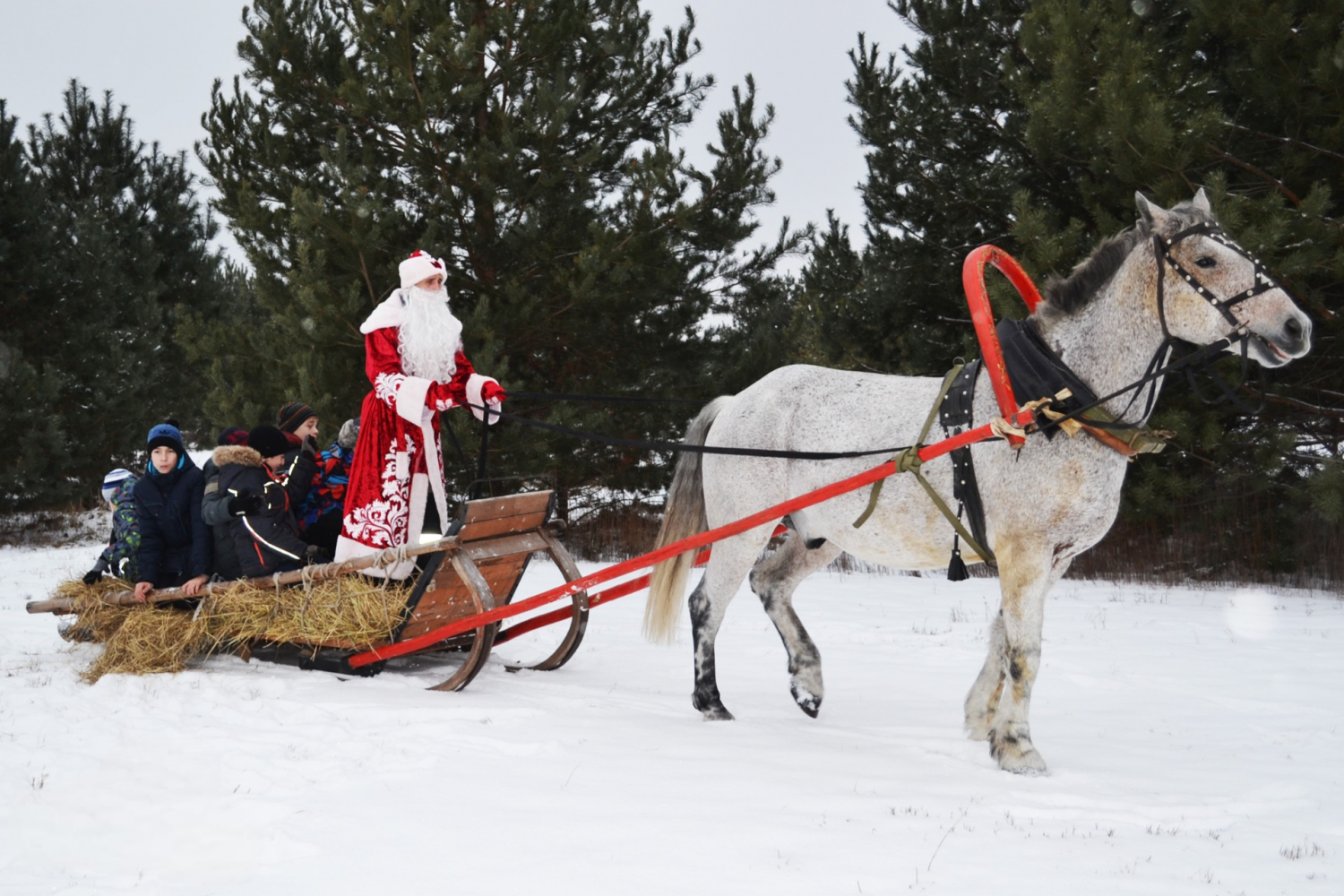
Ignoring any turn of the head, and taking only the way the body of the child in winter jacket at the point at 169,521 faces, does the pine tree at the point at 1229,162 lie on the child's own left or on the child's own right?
on the child's own left

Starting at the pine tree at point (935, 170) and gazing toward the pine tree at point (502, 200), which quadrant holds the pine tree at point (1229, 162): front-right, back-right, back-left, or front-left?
back-left

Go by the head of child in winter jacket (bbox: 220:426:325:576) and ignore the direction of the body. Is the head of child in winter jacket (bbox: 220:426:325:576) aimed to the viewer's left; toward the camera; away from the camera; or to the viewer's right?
to the viewer's right

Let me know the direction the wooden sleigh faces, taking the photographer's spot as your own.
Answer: facing the viewer and to the right of the viewer

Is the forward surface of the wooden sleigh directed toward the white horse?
yes

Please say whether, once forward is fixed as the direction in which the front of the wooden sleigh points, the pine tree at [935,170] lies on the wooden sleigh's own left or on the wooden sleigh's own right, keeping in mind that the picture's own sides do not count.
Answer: on the wooden sleigh's own left

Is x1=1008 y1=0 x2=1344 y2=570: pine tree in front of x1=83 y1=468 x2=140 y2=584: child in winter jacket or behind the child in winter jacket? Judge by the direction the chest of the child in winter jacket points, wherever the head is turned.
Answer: behind

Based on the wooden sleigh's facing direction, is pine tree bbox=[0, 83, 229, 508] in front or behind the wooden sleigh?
behind

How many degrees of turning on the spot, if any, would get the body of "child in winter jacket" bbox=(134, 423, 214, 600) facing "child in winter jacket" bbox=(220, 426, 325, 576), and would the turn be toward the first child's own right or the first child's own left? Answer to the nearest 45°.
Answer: approximately 45° to the first child's own left

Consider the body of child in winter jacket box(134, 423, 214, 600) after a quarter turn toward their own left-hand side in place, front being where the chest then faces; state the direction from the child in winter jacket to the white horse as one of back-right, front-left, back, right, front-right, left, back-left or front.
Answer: front-right

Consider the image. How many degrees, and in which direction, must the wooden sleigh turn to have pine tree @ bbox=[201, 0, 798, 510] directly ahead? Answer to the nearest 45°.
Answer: approximately 135° to its left

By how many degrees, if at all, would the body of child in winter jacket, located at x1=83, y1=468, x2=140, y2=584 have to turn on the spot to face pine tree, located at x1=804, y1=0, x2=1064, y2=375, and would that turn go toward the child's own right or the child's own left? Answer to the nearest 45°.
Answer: approximately 180°

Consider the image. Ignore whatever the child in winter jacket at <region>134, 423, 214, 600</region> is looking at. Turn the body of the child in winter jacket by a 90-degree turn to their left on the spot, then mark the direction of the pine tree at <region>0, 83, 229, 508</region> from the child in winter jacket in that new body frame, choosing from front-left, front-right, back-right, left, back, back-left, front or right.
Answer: left
